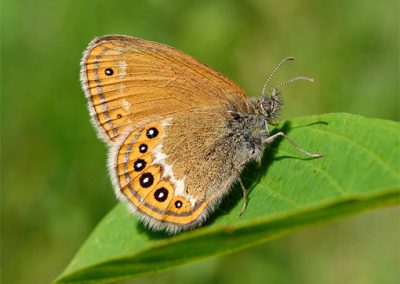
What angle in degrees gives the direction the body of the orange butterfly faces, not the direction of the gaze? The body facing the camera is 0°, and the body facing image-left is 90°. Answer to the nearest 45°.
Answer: approximately 270°
